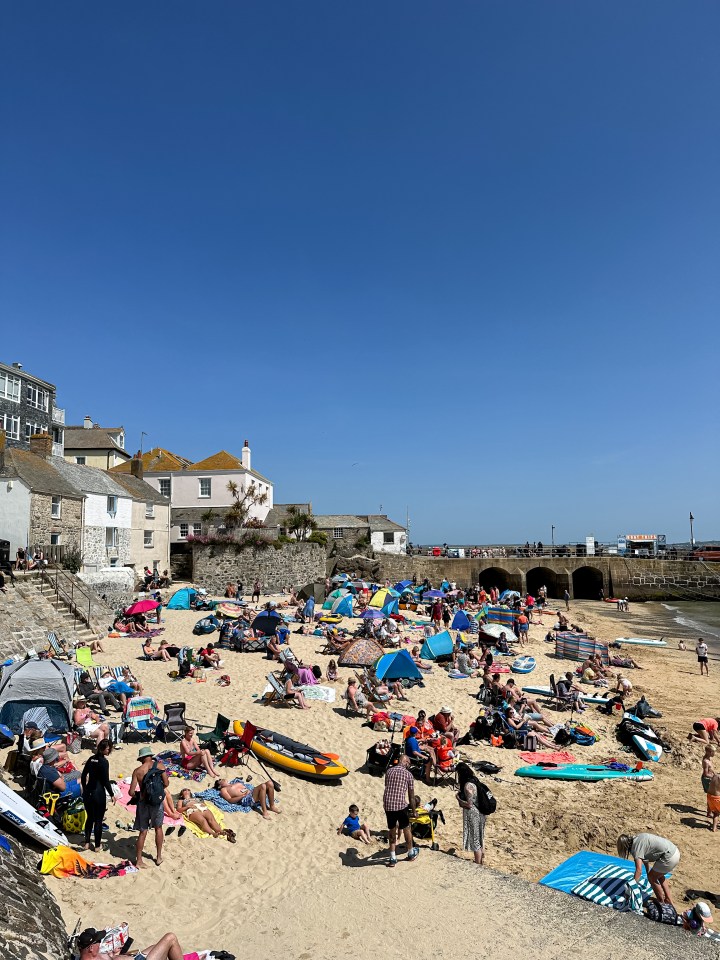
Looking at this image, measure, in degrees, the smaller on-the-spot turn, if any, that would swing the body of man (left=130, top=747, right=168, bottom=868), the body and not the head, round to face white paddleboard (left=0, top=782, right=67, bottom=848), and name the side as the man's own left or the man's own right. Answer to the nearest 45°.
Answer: approximately 90° to the man's own left

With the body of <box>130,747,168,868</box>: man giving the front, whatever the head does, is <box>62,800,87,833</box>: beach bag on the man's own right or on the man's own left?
on the man's own left

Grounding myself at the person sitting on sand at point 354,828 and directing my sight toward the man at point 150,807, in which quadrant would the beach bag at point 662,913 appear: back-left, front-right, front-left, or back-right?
back-left

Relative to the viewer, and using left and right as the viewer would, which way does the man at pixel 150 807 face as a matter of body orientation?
facing away from the viewer

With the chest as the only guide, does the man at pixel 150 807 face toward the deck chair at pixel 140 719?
yes

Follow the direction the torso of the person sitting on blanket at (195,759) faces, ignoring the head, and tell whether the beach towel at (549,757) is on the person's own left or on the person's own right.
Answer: on the person's own left
